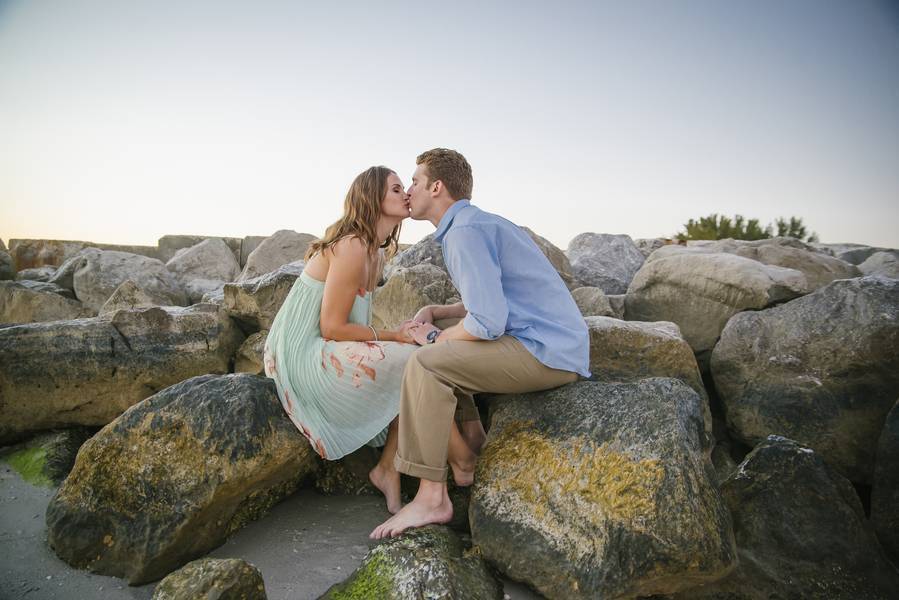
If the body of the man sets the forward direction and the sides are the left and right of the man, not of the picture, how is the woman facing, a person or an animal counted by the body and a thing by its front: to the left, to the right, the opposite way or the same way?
the opposite way

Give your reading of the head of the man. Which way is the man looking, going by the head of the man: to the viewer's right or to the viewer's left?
to the viewer's left

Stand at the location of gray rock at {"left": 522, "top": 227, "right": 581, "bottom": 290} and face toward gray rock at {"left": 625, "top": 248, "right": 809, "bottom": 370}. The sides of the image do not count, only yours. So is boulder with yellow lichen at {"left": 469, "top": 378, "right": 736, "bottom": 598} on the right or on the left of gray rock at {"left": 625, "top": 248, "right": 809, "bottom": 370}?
right

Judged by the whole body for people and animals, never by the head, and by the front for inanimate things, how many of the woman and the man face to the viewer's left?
1

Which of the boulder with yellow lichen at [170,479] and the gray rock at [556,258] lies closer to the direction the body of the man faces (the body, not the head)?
the boulder with yellow lichen

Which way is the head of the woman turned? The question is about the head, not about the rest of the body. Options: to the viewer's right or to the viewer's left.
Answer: to the viewer's right

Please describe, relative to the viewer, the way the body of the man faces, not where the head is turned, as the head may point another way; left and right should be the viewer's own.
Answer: facing to the left of the viewer

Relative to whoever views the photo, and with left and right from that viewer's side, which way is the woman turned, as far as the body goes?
facing to the right of the viewer

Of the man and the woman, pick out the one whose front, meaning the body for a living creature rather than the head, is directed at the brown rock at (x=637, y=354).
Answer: the woman

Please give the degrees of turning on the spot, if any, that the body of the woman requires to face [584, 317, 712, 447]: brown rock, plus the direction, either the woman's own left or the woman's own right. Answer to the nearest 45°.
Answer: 0° — they already face it
